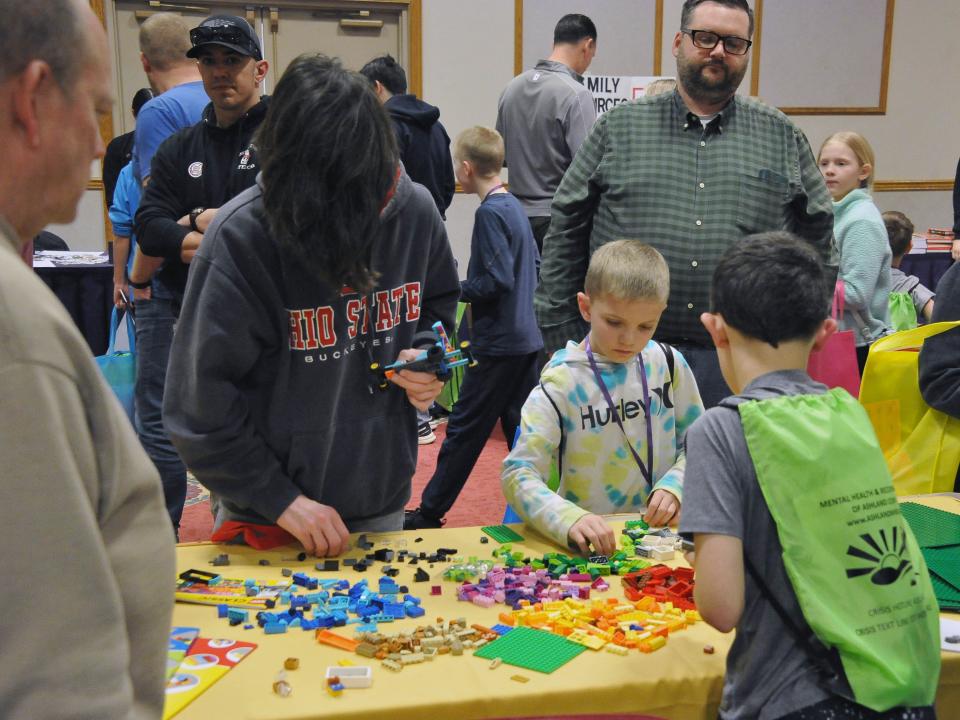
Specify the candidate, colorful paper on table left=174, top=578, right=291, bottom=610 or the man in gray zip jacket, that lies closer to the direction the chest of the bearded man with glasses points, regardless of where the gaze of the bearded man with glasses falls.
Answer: the colorful paper on table

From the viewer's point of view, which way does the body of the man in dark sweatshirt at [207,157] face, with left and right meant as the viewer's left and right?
facing the viewer and to the right of the viewer

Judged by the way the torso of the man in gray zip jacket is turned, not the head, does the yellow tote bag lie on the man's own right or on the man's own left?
on the man's own right

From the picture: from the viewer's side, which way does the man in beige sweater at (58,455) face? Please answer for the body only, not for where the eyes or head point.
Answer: to the viewer's right

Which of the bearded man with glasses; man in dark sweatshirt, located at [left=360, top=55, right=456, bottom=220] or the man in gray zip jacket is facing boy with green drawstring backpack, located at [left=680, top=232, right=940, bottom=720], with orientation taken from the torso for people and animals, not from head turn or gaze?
the bearded man with glasses

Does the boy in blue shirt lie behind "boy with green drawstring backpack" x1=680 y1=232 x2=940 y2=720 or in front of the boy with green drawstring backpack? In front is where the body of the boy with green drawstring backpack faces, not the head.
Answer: in front

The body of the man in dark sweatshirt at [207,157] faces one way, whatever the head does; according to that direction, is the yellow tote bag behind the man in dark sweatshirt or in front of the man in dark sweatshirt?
in front

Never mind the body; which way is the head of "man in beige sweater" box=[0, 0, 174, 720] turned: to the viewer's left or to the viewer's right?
to the viewer's right

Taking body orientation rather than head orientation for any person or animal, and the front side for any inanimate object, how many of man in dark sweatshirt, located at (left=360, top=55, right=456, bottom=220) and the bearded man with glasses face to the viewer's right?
0

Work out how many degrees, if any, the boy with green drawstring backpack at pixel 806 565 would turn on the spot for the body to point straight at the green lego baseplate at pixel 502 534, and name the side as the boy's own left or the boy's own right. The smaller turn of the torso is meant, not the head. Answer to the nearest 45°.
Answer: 0° — they already face it

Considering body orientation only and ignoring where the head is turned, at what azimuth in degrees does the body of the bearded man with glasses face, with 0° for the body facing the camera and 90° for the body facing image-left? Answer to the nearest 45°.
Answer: approximately 0°

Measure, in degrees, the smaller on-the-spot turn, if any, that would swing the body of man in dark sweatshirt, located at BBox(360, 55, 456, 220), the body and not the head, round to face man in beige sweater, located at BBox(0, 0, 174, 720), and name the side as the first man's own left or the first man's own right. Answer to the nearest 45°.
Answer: approximately 135° to the first man's own left

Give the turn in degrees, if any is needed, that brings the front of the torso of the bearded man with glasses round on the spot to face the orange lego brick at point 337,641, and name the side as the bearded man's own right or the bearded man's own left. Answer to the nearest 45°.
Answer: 0° — they already face it
